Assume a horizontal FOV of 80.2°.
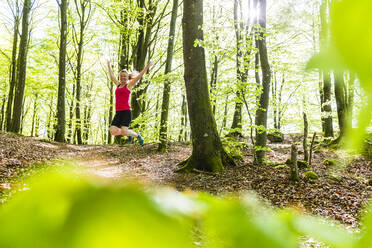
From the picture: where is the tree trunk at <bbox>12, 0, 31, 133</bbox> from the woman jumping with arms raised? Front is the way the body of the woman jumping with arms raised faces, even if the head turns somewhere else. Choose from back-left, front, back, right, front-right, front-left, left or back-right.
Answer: right

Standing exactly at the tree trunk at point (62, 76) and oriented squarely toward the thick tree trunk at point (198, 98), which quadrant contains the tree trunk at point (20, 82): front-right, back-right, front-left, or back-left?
back-right

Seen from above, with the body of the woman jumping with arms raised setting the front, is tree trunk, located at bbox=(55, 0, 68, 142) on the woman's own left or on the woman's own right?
on the woman's own right

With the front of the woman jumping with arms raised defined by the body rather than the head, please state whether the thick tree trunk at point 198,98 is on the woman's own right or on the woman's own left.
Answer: on the woman's own left
